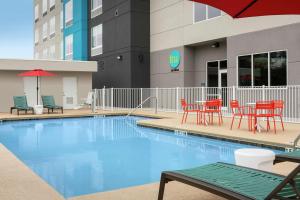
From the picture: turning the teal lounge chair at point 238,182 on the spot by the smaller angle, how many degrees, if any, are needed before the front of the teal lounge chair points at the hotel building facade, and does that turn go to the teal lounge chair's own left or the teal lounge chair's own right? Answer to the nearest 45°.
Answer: approximately 45° to the teal lounge chair's own right

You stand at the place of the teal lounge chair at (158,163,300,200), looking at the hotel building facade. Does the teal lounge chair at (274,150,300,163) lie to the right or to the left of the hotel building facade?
right

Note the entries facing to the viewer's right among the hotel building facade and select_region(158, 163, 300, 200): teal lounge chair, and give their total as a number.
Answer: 0

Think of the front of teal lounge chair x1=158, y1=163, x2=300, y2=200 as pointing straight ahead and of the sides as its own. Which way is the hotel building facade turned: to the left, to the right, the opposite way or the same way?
to the left

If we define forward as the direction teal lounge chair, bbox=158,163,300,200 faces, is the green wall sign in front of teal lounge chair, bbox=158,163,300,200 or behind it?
in front

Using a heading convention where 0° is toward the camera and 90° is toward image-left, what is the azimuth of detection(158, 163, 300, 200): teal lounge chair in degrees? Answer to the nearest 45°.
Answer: approximately 135°

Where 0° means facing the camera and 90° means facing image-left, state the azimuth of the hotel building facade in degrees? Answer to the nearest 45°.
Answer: approximately 45°

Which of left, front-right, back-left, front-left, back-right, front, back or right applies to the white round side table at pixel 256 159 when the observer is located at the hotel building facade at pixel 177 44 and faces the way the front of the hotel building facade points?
front-left

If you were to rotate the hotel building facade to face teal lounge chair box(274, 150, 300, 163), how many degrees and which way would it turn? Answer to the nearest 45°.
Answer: approximately 45° to its left

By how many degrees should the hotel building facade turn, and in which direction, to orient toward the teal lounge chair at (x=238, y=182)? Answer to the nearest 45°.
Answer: approximately 45° to its left
